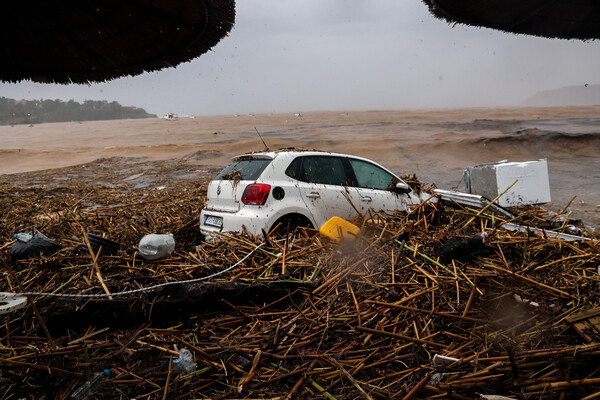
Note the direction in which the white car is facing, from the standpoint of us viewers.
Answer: facing away from the viewer and to the right of the viewer

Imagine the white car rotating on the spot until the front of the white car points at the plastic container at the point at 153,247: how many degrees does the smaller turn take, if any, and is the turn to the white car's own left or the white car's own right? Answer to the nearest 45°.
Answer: approximately 180°

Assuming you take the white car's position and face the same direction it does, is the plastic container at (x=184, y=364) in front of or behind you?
behind
